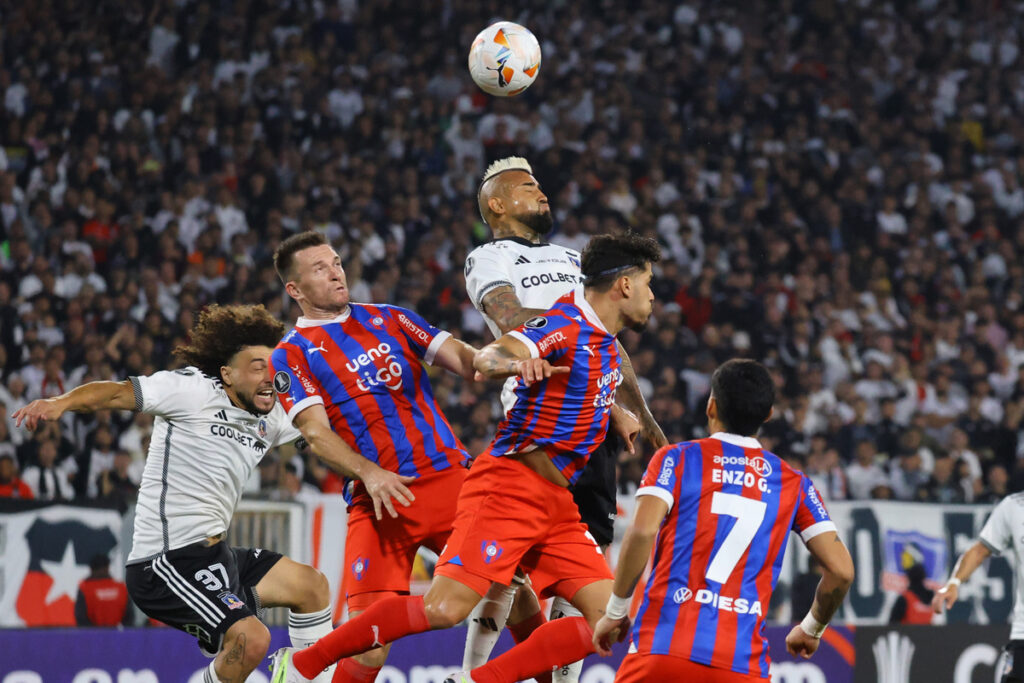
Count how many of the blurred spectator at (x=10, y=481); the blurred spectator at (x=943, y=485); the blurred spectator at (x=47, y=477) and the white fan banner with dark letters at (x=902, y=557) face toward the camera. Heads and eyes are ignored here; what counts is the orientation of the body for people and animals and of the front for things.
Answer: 4

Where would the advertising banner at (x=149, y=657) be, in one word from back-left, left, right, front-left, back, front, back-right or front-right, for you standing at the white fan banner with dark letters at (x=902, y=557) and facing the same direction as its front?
front-right

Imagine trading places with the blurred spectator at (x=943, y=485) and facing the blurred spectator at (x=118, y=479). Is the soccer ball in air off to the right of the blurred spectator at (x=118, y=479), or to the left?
left

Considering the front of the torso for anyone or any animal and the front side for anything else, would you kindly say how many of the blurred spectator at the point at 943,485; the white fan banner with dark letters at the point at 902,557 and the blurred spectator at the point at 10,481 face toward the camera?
3

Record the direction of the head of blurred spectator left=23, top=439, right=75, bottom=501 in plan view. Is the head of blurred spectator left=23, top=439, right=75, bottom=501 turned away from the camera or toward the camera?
toward the camera

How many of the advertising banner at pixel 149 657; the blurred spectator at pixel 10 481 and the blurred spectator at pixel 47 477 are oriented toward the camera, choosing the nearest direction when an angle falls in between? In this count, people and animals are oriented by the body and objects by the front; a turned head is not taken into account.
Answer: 3

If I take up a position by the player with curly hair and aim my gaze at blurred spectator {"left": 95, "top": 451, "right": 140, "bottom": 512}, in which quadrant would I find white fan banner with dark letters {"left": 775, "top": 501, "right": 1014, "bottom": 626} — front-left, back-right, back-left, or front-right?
front-right

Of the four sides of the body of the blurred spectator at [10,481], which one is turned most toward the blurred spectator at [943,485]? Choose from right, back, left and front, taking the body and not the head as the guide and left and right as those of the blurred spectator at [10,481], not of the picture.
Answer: left

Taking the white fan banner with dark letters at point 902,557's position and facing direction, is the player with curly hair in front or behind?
in front

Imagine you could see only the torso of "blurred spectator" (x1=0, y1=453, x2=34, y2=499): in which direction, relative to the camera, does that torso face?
toward the camera

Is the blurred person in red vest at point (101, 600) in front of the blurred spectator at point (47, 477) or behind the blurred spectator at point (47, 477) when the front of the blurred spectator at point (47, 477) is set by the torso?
in front

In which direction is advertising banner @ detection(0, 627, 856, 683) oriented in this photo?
toward the camera

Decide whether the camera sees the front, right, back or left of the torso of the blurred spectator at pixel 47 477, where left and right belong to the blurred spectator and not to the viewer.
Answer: front

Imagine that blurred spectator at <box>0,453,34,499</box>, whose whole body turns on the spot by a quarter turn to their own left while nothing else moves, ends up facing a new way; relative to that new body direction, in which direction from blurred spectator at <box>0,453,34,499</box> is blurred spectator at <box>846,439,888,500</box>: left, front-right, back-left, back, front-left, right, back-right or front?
front

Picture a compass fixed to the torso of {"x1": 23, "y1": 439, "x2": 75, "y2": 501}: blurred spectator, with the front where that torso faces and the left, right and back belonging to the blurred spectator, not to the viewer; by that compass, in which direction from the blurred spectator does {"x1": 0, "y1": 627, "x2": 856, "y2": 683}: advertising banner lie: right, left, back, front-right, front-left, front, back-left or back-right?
front

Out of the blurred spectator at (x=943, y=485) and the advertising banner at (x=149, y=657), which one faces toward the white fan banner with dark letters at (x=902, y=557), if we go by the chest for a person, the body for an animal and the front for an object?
the blurred spectator

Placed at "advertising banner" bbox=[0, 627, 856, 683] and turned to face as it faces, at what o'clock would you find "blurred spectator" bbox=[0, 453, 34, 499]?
The blurred spectator is roughly at 5 o'clock from the advertising banner.
